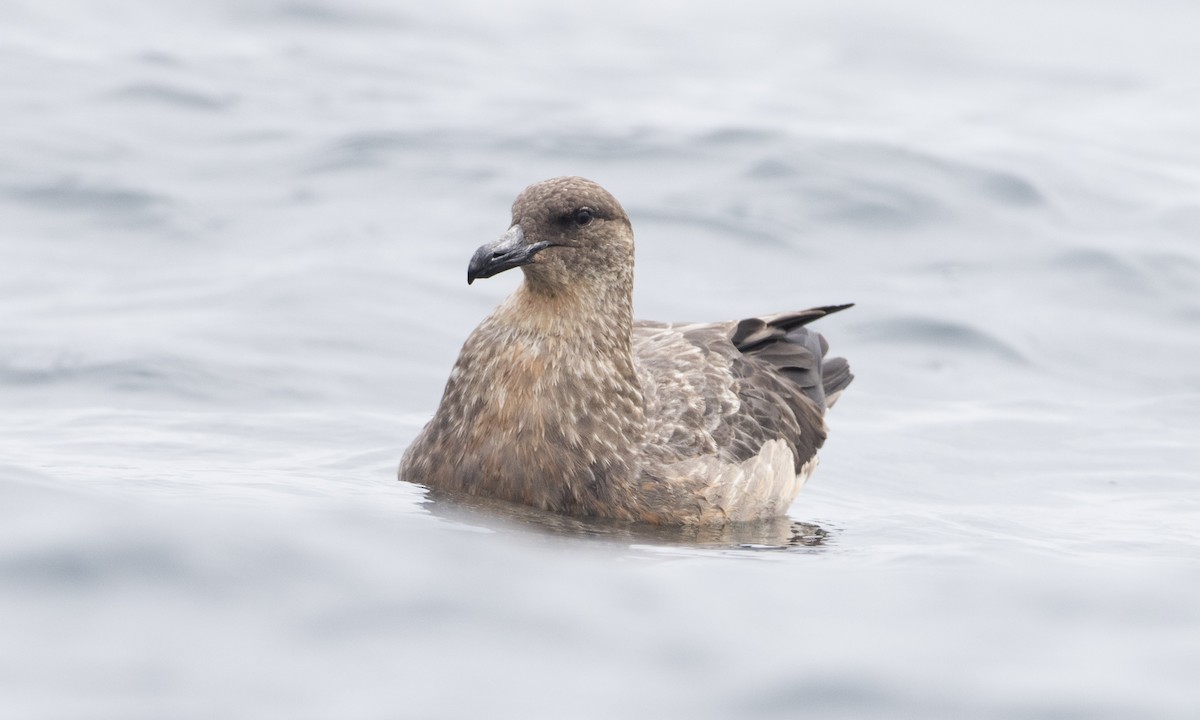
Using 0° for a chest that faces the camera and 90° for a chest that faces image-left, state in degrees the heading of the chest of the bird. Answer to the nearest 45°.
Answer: approximately 45°
